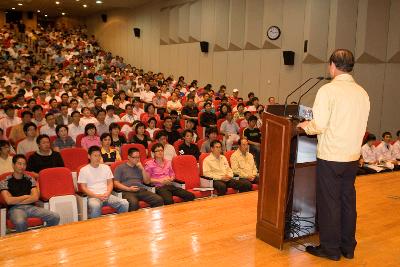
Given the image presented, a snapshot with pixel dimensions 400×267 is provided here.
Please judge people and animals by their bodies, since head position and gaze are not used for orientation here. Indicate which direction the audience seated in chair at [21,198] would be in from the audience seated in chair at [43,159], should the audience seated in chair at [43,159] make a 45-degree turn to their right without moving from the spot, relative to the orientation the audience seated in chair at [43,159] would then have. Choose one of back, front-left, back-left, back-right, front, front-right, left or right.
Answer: front

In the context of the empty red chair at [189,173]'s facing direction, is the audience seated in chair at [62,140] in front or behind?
behind

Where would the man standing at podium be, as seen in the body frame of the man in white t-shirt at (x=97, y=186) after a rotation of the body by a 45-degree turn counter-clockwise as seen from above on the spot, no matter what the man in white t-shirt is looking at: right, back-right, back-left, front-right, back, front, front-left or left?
front-right

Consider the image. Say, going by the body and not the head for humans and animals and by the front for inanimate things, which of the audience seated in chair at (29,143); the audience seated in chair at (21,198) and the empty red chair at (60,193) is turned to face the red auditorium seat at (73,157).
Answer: the audience seated in chair at (29,143)

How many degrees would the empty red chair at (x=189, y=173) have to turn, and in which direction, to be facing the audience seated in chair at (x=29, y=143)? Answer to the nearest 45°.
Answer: approximately 135° to its right

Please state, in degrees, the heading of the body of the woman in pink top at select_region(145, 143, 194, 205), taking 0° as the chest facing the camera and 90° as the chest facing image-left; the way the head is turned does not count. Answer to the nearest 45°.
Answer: approximately 315°

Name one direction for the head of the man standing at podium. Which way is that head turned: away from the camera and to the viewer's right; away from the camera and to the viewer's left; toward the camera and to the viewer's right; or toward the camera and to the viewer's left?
away from the camera and to the viewer's left

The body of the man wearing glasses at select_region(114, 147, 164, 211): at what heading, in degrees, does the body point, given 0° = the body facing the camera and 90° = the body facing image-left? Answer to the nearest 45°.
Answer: approximately 315°

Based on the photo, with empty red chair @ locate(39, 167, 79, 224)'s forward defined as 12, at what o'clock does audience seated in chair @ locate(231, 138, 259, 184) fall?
The audience seated in chair is roughly at 10 o'clock from the empty red chair.

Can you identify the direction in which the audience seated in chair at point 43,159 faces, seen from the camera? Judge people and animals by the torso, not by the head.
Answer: facing the viewer and to the right of the viewer

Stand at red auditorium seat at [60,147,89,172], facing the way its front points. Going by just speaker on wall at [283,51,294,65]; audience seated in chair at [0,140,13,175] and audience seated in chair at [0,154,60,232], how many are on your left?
1
